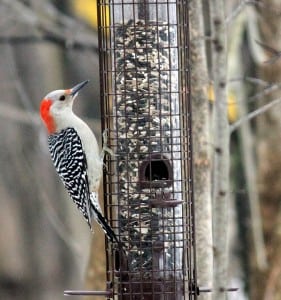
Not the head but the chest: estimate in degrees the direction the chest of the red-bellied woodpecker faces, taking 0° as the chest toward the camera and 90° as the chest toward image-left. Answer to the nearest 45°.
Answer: approximately 270°
